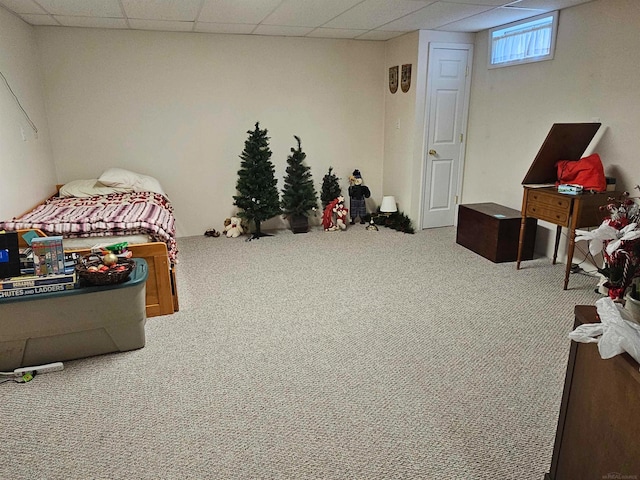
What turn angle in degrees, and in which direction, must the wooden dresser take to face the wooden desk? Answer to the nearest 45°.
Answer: approximately 90° to its right

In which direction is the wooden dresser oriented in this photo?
to the viewer's left

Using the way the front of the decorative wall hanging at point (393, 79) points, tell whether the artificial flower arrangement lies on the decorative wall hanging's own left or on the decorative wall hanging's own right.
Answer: on the decorative wall hanging's own left

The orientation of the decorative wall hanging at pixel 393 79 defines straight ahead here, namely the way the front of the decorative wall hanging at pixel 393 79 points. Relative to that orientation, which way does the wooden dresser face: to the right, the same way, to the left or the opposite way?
to the right

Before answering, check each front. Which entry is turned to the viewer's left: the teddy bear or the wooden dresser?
the wooden dresser

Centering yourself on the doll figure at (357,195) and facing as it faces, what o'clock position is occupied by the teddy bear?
The teddy bear is roughly at 2 o'clock from the doll figure.

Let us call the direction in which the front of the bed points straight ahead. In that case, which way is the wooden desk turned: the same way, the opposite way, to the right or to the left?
to the right

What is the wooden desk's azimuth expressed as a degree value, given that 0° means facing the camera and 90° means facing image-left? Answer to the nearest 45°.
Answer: approximately 45°

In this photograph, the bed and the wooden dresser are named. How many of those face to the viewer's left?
1

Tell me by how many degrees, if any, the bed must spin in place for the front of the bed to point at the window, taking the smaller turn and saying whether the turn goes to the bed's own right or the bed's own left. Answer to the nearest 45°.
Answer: approximately 90° to the bed's own left
